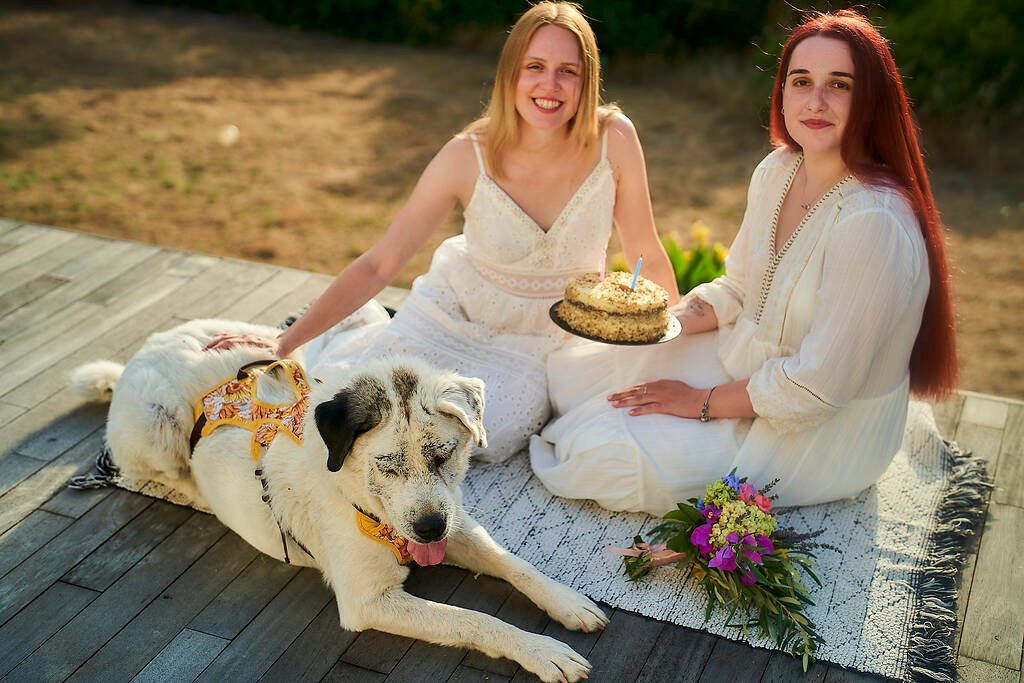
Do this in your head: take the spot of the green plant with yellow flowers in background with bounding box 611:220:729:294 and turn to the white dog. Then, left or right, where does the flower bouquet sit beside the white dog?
left

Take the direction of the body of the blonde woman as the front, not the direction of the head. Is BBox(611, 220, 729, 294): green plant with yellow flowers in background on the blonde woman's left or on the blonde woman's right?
on the blonde woman's left

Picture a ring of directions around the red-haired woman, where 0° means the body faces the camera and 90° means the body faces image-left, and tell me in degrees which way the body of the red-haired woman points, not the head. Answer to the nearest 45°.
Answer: approximately 45°

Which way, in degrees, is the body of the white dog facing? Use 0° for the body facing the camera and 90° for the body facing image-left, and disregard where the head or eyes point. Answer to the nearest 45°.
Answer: approximately 315°

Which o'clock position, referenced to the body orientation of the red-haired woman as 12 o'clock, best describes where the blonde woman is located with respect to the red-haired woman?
The blonde woman is roughly at 2 o'clock from the red-haired woman.

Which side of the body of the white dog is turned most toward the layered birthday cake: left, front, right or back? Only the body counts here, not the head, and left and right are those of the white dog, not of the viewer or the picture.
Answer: left

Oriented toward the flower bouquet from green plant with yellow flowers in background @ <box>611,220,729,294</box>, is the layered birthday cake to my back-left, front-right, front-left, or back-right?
front-right

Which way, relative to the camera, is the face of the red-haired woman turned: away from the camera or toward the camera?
toward the camera

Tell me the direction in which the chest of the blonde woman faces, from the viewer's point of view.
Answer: toward the camera

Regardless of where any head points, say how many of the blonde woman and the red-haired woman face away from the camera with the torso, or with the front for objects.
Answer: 0

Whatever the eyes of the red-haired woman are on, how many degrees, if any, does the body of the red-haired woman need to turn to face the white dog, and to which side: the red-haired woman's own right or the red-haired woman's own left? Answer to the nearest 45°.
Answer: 0° — they already face it

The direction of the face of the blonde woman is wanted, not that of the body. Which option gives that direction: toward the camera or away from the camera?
toward the camera

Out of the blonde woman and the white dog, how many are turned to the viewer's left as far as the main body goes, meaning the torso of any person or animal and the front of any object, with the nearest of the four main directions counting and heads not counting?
0
